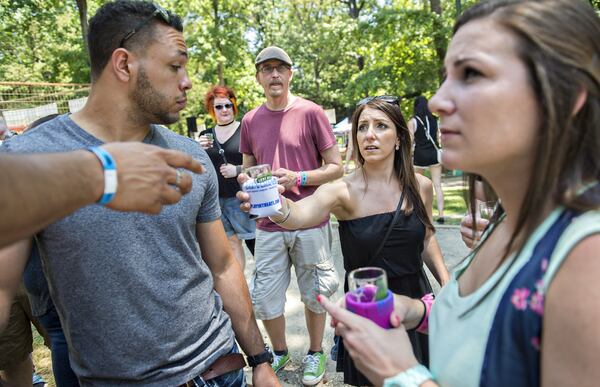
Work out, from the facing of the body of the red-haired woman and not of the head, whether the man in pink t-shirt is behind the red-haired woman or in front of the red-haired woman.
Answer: in front

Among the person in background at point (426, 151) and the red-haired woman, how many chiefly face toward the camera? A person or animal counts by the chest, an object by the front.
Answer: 1

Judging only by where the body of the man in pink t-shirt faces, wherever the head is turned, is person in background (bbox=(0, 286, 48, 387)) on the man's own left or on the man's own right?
on the man's own right

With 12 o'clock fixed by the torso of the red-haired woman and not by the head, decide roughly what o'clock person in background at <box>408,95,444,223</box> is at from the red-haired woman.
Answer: The person in background is roughly at 8 o'clock from the red-haired woman.

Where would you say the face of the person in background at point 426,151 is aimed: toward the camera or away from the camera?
away from the camera

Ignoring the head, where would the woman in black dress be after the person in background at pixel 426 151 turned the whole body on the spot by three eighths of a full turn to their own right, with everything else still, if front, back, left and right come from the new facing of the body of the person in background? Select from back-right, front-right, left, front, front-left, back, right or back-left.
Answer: front-right

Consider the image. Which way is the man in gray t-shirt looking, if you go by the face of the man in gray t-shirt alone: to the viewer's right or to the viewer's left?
to the viewer's right

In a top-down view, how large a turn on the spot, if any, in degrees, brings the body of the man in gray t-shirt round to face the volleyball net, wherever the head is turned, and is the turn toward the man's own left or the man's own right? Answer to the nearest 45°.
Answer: approximately 135° to the man's own left

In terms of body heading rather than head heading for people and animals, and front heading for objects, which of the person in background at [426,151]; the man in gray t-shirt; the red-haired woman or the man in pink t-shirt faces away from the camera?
the person in background

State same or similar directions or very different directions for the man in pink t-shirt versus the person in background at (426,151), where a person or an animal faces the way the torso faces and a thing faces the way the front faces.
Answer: very different directions

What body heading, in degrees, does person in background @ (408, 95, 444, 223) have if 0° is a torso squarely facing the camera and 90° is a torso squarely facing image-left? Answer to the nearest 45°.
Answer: approximately 180°
